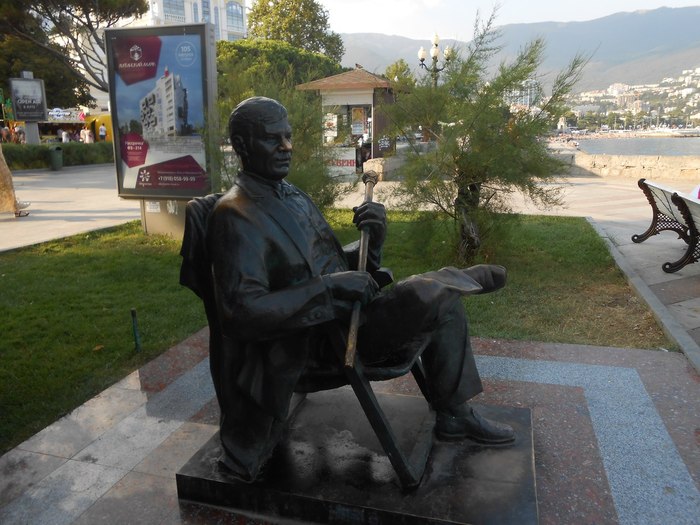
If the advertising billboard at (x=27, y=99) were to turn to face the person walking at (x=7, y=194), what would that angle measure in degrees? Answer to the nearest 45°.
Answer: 0° — it already faces them

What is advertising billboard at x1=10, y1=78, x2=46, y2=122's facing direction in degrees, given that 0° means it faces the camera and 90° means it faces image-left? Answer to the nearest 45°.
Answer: approximately 0°

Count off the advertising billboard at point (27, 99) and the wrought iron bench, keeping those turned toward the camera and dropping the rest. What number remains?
1
